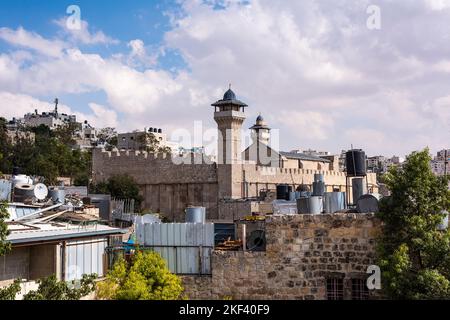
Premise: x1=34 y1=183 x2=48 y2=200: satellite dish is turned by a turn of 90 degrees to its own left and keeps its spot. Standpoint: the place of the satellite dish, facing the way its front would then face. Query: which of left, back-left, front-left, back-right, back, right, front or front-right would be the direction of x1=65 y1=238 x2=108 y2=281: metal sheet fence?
right

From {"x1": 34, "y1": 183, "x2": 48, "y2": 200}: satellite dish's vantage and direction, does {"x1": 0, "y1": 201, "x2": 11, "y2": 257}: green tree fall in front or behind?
in front

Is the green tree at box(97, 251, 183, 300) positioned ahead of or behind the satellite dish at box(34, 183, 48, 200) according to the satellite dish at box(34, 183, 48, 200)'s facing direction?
ahead

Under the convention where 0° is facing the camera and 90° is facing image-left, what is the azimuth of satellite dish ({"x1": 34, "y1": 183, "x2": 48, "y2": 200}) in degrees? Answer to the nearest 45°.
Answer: approximately 0°

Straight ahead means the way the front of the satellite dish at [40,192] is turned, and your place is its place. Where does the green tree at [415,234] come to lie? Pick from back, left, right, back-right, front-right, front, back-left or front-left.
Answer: front-left

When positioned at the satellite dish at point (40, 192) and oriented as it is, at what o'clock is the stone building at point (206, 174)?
The stone building is roughly at 7 o'clock from the satellite dish.

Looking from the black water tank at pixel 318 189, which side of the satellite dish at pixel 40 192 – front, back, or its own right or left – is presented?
left
